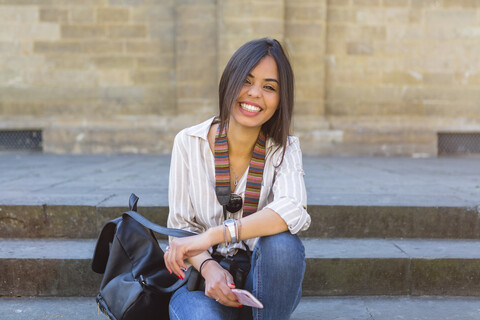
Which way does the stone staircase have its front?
toward the camera

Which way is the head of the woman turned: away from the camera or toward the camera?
toward the camera
